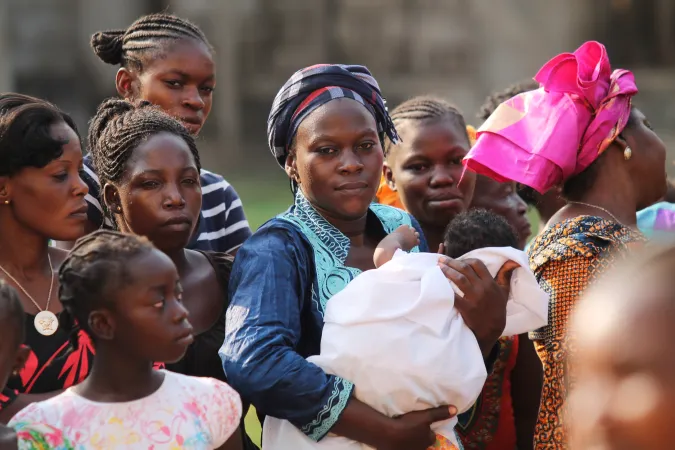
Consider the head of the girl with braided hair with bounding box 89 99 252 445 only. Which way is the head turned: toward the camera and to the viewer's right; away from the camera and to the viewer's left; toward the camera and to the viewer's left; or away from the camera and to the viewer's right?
toward the camera and to the viewer's right

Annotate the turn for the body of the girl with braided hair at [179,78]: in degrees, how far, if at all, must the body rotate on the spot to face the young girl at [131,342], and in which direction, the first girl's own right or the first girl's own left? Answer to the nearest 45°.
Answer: approximately 45° to the first girl's own right

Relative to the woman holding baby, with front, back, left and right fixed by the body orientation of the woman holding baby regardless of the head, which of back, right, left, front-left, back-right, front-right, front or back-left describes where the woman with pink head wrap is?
left

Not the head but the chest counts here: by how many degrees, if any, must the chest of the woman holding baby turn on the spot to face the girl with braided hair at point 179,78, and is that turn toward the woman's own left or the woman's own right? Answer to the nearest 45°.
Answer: approximately 180°

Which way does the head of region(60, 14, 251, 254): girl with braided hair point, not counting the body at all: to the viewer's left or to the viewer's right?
to the viewer's right

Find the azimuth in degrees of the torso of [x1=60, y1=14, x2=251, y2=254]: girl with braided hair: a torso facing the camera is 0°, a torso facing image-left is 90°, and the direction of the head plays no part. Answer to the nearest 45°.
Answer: approximately 315°

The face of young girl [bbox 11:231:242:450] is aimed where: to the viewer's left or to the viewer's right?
to the viewer's right

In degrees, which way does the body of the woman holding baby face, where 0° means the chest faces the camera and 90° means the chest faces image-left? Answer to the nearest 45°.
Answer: approximately 315°
